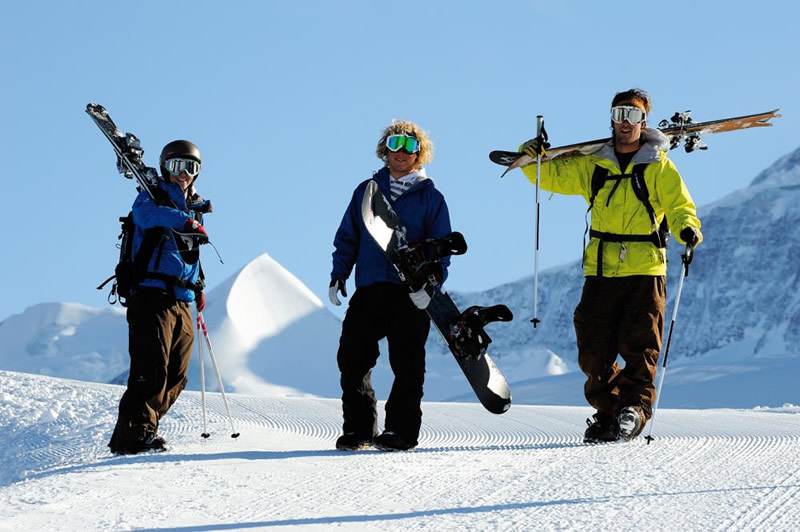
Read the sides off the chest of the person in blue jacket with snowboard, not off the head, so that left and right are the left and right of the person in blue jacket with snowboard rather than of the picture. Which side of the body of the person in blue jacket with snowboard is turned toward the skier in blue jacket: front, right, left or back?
right

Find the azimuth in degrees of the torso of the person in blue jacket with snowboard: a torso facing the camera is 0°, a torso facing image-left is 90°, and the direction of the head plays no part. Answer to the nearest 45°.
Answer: approximately 0°

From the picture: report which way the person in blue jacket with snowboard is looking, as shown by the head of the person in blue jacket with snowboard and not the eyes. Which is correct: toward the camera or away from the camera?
toward the camera

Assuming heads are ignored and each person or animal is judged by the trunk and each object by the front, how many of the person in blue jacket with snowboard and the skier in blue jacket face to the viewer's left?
0

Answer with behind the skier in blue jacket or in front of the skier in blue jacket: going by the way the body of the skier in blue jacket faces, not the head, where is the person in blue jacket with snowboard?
in front

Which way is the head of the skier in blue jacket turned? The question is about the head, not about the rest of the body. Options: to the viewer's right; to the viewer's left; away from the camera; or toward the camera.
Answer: toward the camera

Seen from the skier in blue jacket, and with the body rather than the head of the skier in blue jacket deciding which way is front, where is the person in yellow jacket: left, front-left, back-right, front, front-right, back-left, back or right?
front-left

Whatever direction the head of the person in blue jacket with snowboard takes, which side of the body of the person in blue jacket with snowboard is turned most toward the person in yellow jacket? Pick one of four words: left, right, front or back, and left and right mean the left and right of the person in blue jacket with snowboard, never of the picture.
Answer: left

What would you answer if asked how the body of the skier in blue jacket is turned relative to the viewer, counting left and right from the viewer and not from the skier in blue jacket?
facing the viewer and to the right of the viewer
